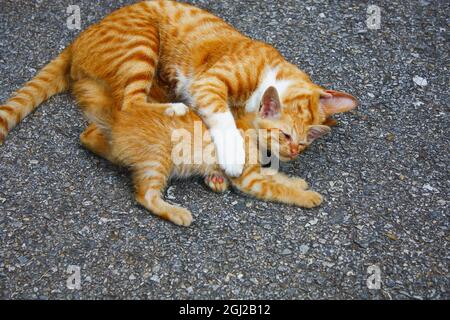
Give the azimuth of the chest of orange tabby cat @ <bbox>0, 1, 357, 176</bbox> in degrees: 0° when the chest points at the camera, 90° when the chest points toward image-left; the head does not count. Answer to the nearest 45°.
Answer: approximately 270°

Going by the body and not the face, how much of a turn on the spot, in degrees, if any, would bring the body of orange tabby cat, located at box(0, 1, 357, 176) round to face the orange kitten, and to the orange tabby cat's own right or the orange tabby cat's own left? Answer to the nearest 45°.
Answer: approximately 90° to the orange tabby cat's own right
